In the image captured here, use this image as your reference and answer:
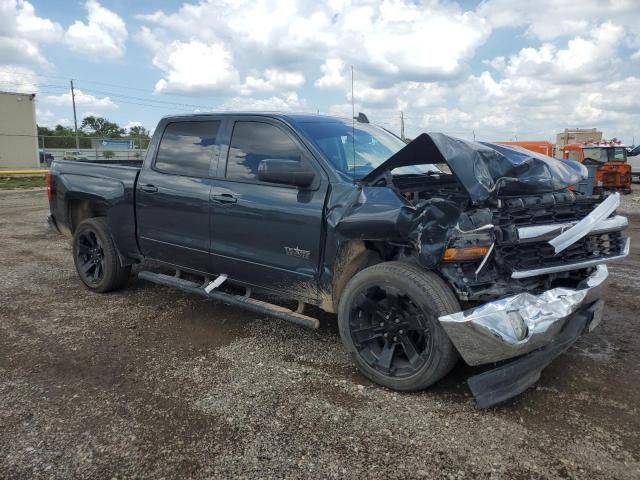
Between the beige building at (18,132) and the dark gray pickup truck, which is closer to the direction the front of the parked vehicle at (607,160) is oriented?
the dark gray pickup truck

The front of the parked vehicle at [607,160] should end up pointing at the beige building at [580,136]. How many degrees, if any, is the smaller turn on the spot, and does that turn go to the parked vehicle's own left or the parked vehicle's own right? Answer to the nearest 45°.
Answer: approximately 135° to the parked vehicle's own left

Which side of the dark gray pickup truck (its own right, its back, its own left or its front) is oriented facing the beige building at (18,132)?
back

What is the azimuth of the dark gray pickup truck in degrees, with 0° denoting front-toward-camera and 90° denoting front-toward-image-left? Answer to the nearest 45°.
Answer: approximately 315°

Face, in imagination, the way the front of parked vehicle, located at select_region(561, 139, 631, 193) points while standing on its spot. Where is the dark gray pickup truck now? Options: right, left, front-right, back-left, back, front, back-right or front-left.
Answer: front-right

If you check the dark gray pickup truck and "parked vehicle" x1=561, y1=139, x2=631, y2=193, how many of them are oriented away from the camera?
0

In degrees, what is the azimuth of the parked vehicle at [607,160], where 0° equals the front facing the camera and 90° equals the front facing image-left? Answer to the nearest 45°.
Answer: approximately 315°
